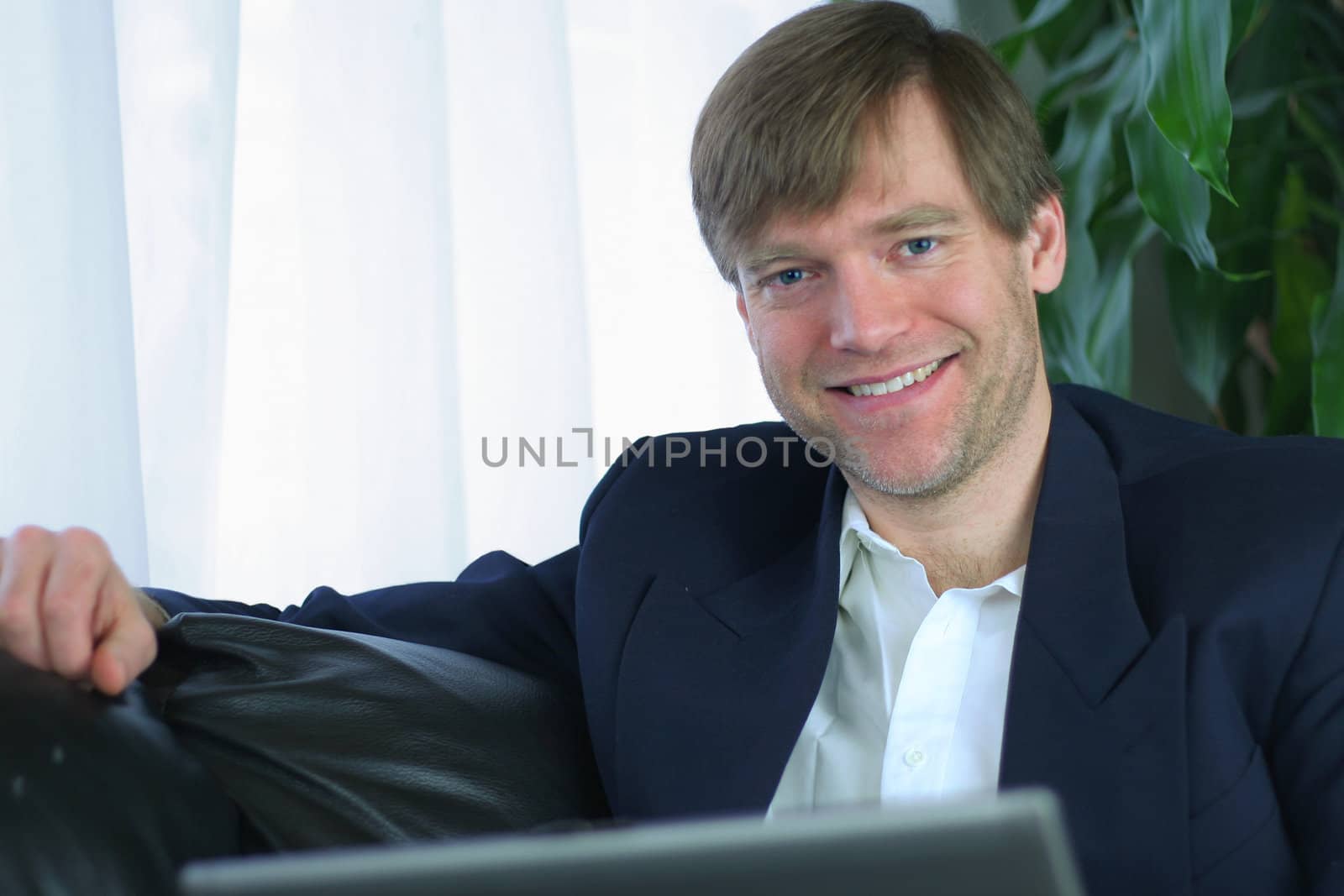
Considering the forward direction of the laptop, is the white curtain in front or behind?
in front

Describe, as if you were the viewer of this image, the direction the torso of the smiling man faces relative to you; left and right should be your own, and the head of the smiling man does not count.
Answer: facing the viewer

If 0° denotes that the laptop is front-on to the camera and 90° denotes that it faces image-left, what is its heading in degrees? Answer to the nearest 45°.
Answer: approximately 180°

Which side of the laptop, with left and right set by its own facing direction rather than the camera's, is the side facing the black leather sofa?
front
